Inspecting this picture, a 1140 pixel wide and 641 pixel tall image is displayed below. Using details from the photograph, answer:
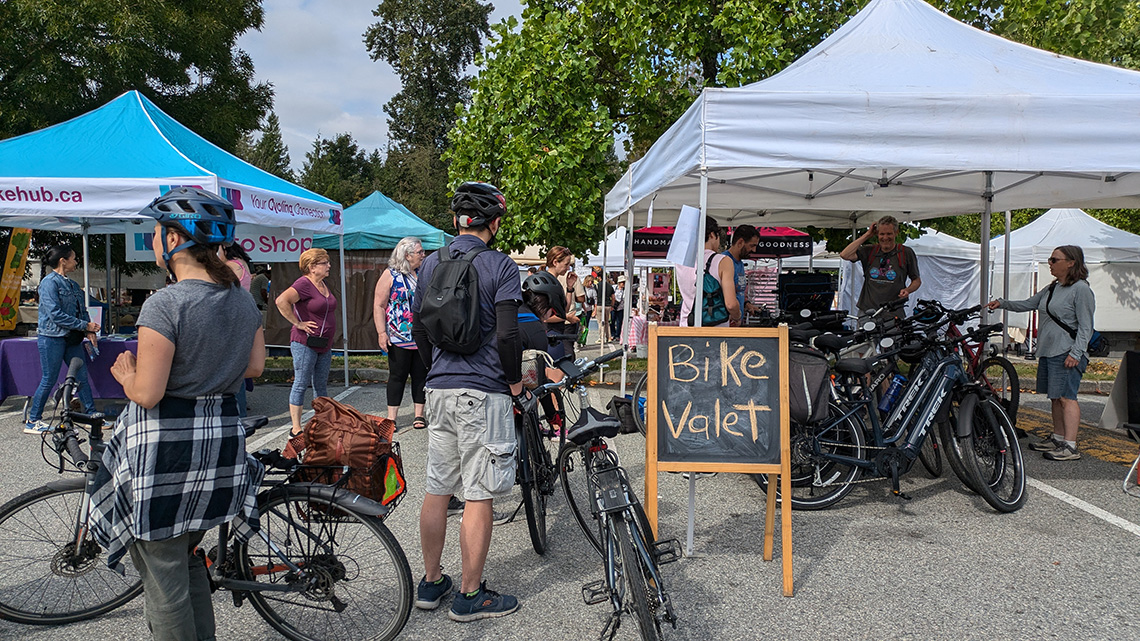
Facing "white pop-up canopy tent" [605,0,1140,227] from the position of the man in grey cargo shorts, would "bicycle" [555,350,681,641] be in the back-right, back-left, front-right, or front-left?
front-right

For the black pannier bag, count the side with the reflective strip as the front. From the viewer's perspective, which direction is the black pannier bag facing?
toward the camera

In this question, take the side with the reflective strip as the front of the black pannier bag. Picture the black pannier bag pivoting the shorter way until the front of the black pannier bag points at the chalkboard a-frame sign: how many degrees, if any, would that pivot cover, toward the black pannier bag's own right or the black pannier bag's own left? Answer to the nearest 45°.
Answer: approximately 45° to the black pannier bag's own right

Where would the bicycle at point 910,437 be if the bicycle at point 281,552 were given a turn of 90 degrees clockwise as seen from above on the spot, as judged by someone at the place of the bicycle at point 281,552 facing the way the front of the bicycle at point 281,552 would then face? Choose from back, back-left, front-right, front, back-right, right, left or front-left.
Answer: right

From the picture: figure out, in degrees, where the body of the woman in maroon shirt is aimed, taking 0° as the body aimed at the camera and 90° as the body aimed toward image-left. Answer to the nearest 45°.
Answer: approximately 315°

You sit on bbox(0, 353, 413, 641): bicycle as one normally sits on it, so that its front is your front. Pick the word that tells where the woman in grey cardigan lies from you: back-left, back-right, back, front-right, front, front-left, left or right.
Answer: back

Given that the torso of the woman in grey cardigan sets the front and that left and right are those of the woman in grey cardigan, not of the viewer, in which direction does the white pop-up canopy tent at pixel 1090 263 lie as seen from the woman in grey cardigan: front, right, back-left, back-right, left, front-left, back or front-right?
right

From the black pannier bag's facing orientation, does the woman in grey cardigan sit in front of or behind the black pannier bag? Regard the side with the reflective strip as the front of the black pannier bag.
behind

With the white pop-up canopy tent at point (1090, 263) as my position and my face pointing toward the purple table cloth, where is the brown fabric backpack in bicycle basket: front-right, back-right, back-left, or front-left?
front-left

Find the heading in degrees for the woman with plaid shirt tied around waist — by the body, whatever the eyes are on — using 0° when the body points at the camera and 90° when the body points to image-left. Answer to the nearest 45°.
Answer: approximately 135°

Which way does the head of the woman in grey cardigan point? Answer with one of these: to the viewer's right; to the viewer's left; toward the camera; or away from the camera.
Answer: to the viewer's left

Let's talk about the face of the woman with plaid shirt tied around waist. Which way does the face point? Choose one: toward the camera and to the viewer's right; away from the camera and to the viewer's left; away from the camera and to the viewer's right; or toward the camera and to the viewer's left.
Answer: away from the camera and to the viewer's left

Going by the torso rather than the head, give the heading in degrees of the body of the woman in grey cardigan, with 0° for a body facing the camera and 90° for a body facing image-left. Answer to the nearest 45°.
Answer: approximately 90°

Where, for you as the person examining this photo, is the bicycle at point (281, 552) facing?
facing to the left of the viewer
